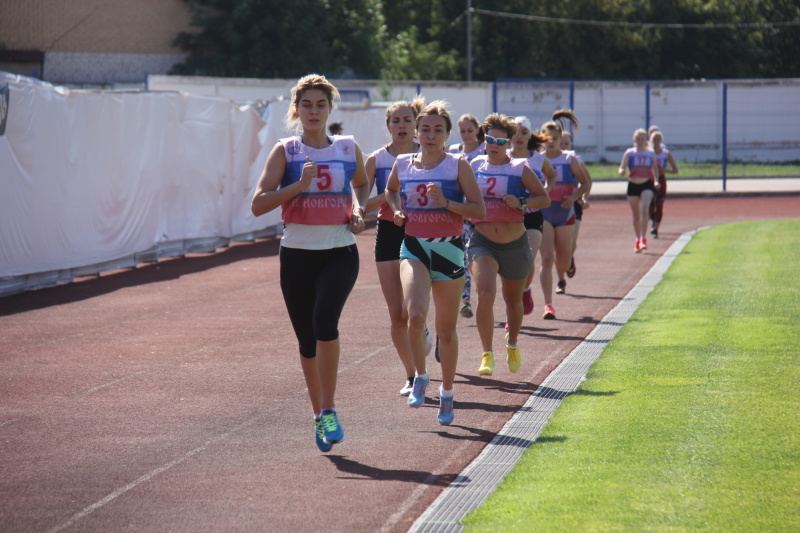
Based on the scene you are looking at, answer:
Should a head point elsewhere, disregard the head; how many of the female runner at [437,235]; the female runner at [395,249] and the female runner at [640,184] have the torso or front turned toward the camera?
3

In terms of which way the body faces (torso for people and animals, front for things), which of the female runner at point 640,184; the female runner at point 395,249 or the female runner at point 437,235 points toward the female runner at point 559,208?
the female runner at point 640,184

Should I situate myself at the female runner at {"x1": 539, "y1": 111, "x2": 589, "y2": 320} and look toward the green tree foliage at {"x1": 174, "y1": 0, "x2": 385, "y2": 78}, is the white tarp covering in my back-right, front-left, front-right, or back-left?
front-left

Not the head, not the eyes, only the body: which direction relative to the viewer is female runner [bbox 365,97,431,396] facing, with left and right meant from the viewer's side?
facing the viewer

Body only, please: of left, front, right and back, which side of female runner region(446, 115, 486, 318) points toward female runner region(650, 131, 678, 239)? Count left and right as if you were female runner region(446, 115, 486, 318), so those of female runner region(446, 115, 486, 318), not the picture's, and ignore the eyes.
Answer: back

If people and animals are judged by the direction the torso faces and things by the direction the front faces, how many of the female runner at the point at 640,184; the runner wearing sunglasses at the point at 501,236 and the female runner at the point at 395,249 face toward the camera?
3

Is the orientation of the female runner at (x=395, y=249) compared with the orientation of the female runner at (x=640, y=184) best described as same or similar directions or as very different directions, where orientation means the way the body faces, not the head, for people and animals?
same or similar directions

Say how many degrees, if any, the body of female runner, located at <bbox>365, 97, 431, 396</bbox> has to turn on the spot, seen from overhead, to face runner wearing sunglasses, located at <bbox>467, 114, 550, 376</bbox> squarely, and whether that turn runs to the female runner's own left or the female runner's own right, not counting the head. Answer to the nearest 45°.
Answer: approximately 135° to the female runner's own left

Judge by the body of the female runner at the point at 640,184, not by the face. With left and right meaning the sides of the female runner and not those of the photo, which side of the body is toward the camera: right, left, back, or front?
front

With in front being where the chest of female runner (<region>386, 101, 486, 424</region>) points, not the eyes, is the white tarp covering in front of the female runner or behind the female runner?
behind

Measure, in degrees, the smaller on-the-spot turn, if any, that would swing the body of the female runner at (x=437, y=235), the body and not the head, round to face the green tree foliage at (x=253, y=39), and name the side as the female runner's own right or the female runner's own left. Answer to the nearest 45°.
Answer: approximately 180°

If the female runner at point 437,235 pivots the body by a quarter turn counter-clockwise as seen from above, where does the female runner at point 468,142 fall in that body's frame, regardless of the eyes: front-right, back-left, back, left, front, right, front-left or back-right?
left

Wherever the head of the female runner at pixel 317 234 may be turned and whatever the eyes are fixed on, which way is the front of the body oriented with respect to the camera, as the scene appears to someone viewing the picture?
toward the camera

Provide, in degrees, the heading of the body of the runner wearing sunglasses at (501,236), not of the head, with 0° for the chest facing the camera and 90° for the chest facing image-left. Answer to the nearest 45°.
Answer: approximately 0°

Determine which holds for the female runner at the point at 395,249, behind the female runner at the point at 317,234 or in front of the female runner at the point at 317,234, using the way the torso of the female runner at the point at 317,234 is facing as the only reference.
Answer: behind

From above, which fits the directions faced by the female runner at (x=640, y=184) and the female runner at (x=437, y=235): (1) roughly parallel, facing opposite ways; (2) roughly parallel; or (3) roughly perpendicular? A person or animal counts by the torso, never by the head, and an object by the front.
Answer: roughly parallel
